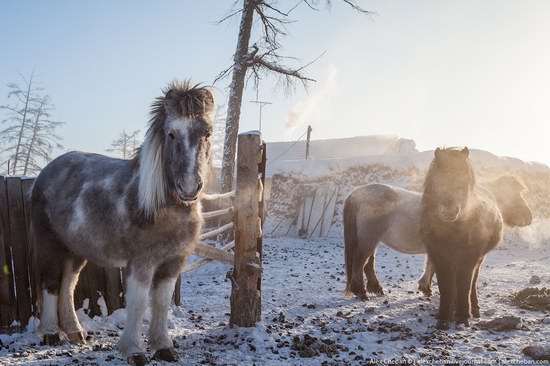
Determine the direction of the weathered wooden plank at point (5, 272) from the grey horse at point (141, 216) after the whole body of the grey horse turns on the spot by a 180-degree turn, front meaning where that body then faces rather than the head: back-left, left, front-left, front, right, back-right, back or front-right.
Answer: front

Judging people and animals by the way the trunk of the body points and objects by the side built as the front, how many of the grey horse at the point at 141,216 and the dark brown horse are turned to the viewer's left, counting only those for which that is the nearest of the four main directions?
0

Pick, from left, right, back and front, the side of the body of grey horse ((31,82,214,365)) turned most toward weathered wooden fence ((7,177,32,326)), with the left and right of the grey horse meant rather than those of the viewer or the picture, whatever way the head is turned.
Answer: back

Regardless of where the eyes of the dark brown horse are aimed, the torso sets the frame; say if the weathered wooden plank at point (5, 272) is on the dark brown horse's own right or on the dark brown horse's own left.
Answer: on the dark brown horse's own right

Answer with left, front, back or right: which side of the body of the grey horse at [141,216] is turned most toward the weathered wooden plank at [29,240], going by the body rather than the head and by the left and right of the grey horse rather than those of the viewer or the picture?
back

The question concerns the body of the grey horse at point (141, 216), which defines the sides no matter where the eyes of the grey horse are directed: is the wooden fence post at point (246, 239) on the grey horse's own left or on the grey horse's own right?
on the grey horse's own left

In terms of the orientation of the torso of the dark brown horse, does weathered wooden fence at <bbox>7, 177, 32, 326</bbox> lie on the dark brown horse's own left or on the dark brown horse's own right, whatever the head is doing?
on the dark brown horse's own right

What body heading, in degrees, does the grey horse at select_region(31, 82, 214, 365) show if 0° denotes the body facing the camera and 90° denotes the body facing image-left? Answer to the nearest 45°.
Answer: approximately 315°
